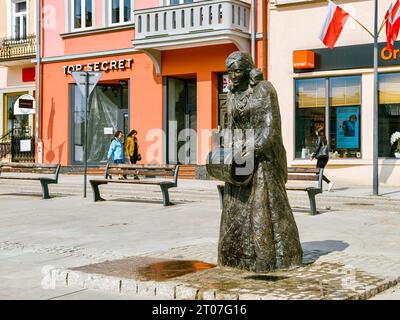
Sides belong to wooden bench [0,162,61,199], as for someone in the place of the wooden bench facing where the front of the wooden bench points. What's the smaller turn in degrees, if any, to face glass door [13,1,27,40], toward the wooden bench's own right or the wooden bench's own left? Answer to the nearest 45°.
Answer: approximately 135° to the wooden bench's own right

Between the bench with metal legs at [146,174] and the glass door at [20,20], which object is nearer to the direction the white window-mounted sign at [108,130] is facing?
the bench with metal legs

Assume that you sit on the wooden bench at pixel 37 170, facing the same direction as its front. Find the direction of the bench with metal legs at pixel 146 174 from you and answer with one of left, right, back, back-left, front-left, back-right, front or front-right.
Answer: left

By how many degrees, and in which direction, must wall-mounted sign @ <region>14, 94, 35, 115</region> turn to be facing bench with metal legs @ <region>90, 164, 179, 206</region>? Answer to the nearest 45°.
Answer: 0° — it already faces it

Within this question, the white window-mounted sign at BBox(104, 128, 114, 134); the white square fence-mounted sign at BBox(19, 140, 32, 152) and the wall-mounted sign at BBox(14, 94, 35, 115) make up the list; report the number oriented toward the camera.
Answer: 3

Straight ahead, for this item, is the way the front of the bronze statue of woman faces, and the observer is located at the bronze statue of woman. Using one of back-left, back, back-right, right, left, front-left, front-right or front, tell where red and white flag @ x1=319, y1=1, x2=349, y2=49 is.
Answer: back-right

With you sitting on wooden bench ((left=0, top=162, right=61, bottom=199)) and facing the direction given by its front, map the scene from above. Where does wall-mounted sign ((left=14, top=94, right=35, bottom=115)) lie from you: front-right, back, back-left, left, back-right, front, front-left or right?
back-right

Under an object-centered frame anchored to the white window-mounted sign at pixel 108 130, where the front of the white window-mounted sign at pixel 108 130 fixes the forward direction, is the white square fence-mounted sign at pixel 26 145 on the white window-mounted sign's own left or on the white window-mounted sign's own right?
on the white window-mounted sign's own right

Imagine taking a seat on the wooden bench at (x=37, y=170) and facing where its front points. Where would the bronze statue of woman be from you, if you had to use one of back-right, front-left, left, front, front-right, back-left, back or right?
front-left

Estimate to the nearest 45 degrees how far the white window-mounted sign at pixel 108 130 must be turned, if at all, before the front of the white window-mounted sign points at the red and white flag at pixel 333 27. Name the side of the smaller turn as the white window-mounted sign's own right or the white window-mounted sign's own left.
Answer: approximately 45° to the white window-mounted sign's own left

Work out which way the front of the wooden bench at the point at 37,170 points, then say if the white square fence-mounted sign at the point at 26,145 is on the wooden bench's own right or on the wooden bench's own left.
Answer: on the wooden bench's own right

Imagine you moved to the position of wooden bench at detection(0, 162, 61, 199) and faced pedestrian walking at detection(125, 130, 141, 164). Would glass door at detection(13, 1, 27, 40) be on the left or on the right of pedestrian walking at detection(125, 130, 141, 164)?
left

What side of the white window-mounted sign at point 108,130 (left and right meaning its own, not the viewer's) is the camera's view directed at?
front

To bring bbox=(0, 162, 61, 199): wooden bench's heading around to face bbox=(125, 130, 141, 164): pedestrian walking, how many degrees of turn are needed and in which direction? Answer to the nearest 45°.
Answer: approximately 180°

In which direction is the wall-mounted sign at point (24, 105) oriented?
toward the camera

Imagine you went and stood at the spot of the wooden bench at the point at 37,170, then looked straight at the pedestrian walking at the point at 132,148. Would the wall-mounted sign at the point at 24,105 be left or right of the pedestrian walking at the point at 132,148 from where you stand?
left

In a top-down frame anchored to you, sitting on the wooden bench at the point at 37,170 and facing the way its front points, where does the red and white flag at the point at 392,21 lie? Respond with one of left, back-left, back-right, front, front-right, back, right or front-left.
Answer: back-left
